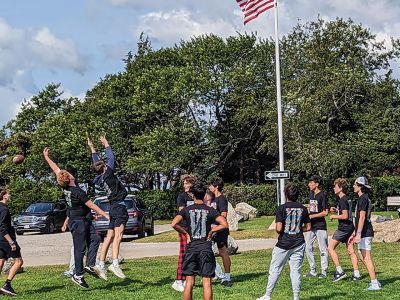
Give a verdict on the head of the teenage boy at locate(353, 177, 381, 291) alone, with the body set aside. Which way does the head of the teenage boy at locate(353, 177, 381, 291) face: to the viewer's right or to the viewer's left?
to the viewer's left

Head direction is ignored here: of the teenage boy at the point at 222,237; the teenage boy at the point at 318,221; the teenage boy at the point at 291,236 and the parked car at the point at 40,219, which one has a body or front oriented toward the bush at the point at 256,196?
the teenage boy at the point at 291,236

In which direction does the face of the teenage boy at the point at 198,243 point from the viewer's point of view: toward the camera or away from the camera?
away from the camera

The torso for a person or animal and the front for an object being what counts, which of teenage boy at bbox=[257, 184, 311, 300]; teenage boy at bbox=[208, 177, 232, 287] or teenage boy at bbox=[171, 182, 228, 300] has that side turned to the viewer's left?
teenage boy at bbox=[208, 177, 232, 287]

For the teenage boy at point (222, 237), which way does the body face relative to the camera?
to the viewer's left

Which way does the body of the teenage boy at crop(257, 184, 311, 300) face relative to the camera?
away from the camera

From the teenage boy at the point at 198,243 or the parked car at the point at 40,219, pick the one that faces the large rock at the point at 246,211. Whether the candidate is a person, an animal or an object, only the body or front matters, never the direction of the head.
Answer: the teenage boy

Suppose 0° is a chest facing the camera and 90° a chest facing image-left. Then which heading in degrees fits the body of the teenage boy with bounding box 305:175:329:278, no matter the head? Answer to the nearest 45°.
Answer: approximately 45°

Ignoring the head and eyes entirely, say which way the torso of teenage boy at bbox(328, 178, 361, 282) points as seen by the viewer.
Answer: to the viewer's left

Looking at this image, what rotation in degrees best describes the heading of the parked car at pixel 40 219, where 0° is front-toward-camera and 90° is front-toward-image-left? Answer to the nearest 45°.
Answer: approximately 45°

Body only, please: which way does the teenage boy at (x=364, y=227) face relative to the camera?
to the viewer's left

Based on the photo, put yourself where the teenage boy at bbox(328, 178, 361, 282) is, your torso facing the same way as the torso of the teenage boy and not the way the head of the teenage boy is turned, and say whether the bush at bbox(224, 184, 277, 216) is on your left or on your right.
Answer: on your right
